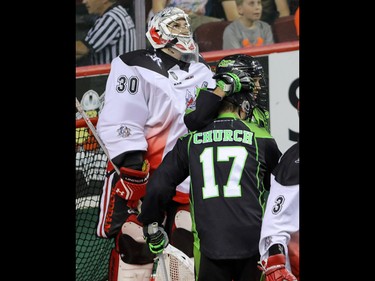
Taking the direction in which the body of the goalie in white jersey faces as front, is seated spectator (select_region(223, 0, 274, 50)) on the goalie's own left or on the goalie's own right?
on the goalie's own left

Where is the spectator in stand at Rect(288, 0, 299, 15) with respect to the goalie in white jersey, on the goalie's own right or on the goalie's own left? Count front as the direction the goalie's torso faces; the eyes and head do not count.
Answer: on the goalie's own left

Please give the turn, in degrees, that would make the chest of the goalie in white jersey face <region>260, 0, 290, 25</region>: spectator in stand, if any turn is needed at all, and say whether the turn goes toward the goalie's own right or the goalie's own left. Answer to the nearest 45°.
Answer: approximately 90° to the goalie's own left

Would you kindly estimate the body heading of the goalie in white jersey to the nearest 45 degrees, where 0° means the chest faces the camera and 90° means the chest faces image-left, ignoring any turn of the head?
approximately 315°
